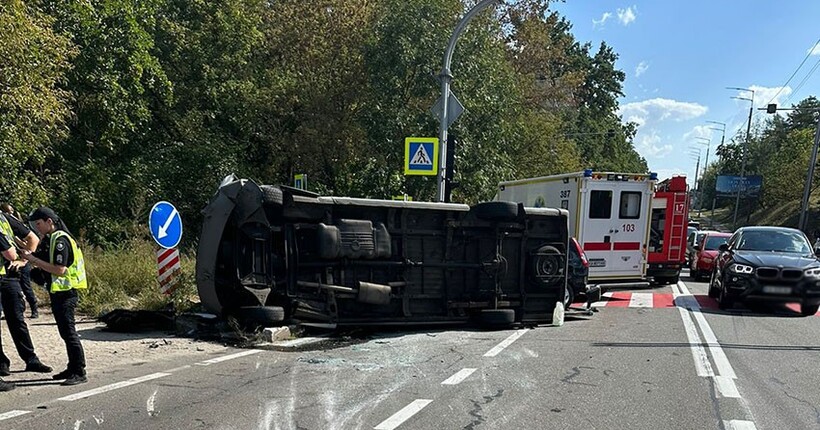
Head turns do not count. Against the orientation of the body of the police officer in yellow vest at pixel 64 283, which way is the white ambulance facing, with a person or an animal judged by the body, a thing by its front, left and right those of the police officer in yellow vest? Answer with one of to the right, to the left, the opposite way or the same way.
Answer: to the right

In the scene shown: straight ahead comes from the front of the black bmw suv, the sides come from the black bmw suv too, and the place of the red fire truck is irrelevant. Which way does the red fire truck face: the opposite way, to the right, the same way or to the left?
the opposite way

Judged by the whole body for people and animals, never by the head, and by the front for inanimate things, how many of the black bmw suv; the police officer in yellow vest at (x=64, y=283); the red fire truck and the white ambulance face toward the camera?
1

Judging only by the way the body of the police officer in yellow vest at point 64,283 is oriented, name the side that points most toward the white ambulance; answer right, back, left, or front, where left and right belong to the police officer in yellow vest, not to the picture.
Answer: back

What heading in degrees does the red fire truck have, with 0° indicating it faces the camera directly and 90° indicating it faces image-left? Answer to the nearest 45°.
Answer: approximately 180°

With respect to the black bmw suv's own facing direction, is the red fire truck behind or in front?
behind

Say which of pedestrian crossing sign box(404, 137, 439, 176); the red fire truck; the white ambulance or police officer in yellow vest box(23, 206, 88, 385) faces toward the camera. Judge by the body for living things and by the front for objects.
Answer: the pedestrian crossing sign

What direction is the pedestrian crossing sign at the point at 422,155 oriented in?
toward the camera

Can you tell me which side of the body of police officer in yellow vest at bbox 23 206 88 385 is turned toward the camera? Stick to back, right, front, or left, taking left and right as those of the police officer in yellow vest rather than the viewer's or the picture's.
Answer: left

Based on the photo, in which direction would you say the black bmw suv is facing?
toward the camera

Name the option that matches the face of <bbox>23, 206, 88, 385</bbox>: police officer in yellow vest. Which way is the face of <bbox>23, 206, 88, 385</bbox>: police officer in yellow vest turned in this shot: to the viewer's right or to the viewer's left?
to the viewer's left

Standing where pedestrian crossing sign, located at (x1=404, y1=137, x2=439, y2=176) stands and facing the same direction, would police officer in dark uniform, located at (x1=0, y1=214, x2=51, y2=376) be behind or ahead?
ahead

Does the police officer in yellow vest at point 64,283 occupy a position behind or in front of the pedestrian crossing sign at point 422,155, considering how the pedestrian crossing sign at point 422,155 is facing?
in front

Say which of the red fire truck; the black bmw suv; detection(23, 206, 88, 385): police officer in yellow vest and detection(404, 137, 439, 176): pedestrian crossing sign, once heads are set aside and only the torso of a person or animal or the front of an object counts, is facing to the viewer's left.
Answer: the police officer in yellow vest

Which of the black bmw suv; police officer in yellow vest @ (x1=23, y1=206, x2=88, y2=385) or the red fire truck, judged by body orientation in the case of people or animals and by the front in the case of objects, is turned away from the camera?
the red fire truck
